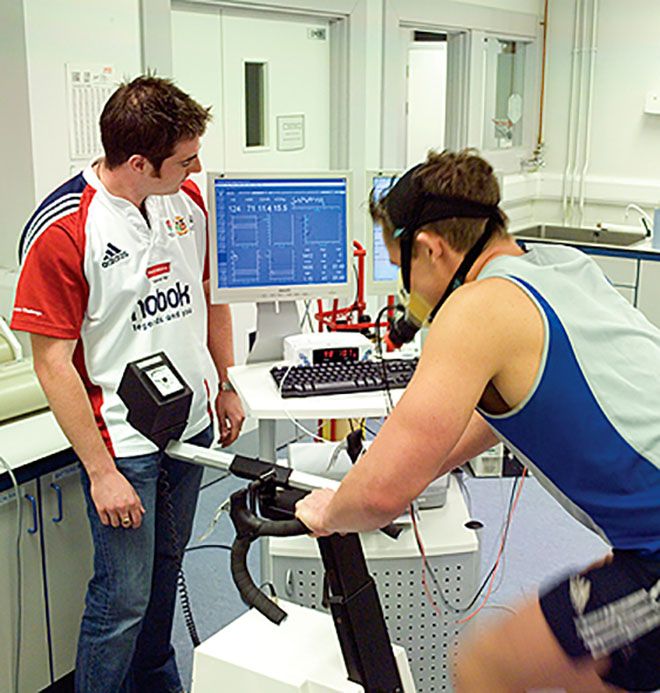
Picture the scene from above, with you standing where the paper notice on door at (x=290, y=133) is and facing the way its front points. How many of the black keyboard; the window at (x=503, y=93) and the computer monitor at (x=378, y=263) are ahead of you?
2

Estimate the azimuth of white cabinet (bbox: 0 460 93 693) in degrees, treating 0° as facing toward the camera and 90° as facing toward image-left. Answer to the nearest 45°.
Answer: approximately 315°

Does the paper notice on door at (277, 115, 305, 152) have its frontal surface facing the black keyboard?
yes

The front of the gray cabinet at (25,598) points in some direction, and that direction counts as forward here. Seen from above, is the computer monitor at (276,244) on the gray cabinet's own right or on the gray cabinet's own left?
on the gray cabinet's own left

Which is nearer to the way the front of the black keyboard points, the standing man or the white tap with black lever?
the standing man

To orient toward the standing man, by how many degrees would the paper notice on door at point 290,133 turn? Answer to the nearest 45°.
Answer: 0° — it already faces them

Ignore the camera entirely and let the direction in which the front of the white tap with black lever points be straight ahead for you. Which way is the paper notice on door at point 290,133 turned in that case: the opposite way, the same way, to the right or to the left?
to the left

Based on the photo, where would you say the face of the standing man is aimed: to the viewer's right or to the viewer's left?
to the viewer's right

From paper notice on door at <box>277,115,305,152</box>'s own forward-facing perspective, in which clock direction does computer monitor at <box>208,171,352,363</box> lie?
The computer monitor is roughly at 12 o'clock from the paper notice on door.
